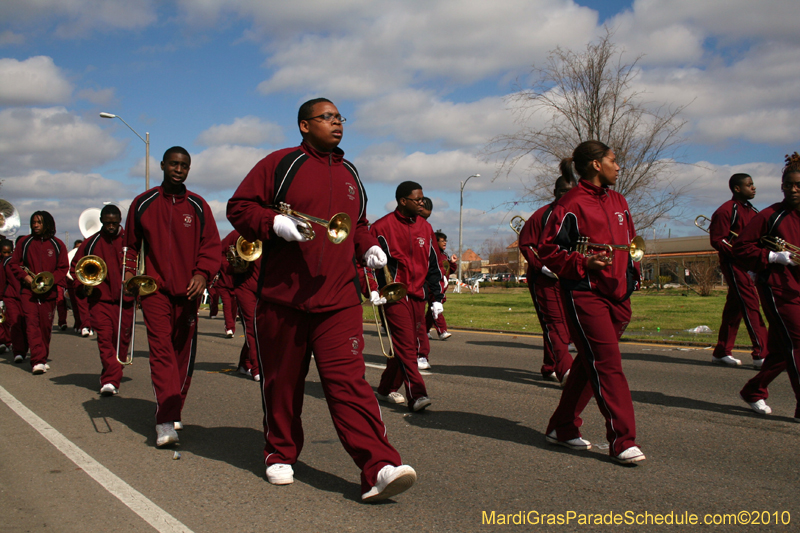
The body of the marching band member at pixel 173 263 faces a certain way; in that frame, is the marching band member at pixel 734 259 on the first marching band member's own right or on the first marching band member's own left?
on the first marching band member's own left

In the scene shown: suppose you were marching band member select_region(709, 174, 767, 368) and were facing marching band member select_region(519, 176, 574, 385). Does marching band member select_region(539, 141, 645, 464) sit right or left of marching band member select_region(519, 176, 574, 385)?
left

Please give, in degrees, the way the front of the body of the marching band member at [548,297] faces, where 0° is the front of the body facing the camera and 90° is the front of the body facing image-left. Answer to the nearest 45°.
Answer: approximately 315°

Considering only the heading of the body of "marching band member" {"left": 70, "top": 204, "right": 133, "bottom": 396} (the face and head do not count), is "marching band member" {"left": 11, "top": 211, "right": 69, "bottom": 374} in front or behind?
behind

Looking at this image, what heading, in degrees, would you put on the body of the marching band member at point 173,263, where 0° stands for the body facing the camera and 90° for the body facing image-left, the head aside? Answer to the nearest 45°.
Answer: approximately 0°

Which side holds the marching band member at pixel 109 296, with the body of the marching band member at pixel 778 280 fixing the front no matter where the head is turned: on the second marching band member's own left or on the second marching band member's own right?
on the second marching band member's own right
